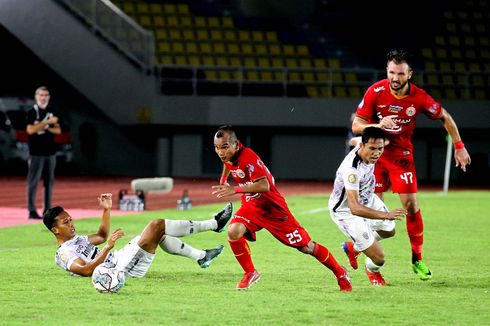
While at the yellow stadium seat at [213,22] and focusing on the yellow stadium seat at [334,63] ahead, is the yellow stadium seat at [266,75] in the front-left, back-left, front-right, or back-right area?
front-right

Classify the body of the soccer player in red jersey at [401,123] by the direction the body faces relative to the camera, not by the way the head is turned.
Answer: toward the camera

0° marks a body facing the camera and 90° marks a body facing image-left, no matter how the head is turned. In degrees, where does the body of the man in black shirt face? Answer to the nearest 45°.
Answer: approximately 0°

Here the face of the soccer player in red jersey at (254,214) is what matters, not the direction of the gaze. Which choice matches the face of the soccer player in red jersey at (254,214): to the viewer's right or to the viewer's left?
to the viewer's left

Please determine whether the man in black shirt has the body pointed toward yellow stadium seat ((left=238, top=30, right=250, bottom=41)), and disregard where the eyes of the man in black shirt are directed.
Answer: no

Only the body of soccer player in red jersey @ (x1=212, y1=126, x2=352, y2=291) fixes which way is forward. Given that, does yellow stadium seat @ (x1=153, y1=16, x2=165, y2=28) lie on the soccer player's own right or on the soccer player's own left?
on the soccer player's own right

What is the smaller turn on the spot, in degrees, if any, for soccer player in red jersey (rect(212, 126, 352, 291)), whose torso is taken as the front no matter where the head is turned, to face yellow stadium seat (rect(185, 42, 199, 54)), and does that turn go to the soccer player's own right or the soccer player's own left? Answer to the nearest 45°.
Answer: approximately 135° to the soccer player's own right

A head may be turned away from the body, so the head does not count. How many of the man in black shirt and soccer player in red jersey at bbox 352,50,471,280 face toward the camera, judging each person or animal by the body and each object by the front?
2

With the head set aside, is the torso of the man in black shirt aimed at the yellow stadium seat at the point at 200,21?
no

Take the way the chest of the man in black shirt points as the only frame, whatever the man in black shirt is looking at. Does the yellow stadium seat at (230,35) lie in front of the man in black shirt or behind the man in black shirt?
behind

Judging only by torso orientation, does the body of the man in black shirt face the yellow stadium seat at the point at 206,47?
no

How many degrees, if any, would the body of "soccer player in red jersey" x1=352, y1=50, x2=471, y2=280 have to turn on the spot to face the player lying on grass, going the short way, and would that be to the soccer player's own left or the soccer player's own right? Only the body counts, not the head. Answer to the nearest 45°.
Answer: approximately 45° to the soccer player's own right

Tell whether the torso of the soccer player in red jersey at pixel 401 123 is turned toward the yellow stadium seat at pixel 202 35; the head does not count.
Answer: no

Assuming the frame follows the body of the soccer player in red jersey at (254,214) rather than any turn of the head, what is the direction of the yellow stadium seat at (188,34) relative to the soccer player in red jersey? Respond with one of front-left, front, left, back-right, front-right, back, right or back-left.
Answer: back-right

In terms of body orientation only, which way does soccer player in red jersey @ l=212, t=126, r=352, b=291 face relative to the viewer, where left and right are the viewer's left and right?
facing the viewer and to the left of the viewer
